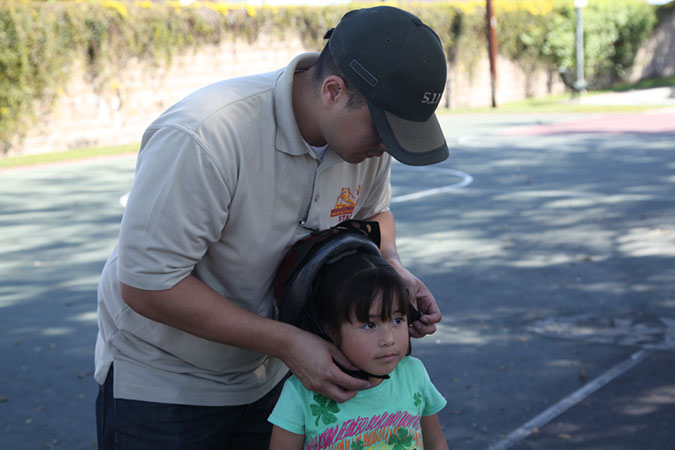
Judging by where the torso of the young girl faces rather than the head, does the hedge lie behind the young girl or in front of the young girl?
behind

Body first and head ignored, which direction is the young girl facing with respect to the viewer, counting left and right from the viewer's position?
facing the viewer and to the right of the viewer

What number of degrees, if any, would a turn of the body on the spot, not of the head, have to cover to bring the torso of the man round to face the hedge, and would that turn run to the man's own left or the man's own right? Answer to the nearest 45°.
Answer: approximately 135° to the man's own left

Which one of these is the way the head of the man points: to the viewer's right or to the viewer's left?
to the viewer's right

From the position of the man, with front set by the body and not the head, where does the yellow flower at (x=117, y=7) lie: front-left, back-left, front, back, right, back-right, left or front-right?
back-left
